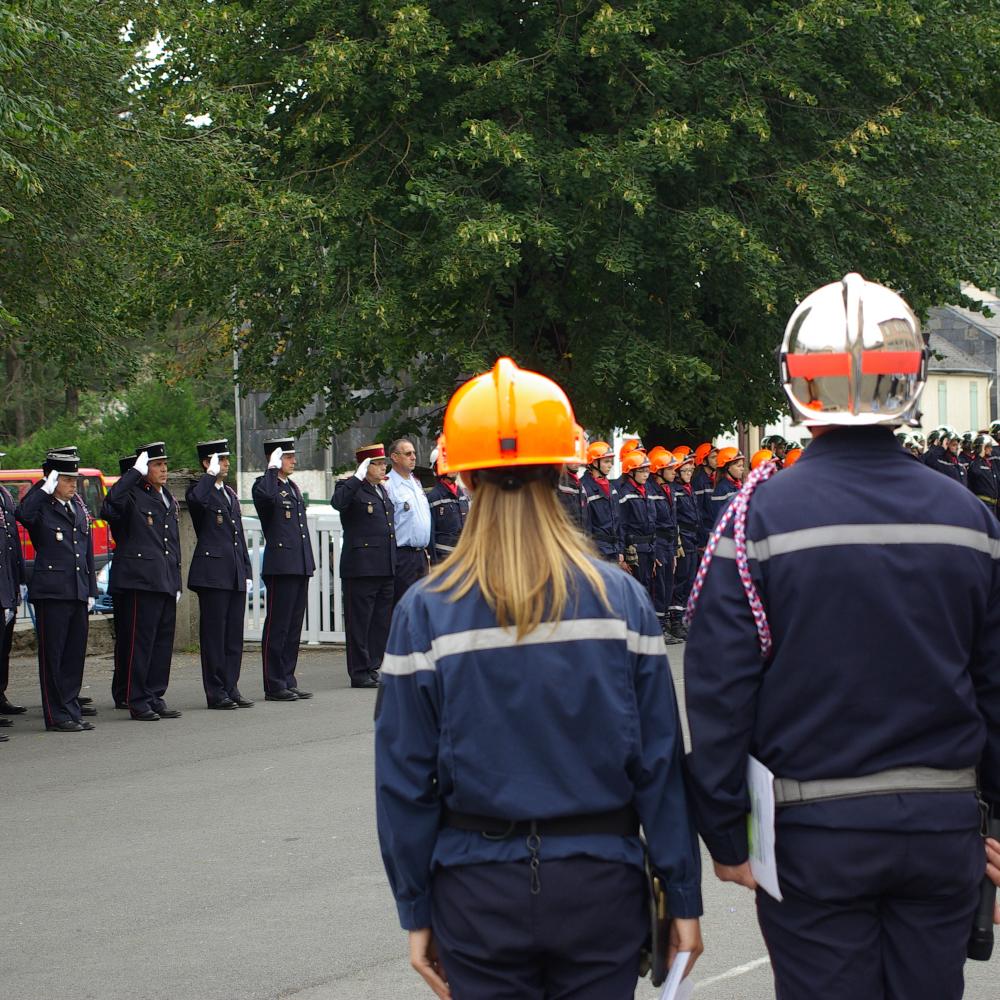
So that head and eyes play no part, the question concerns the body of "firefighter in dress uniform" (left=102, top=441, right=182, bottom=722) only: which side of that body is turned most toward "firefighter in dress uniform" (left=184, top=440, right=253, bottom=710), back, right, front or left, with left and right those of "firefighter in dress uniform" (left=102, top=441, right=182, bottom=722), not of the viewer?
left

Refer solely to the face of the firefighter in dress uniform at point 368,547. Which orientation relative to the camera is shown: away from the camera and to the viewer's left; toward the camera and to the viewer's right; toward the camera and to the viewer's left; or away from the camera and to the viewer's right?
toward the camera and to the viewer's right

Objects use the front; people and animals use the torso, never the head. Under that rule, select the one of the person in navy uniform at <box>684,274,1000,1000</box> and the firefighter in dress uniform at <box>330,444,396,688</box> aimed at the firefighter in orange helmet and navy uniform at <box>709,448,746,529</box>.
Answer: the person in navy uniform

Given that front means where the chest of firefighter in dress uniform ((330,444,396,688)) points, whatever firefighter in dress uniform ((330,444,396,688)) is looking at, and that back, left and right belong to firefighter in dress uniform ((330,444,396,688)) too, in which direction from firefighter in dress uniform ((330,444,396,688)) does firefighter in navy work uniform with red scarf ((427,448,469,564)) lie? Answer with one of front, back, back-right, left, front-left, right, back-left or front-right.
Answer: left

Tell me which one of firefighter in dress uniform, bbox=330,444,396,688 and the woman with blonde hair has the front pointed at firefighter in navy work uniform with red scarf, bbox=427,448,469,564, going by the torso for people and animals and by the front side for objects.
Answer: the woman with blonde hair

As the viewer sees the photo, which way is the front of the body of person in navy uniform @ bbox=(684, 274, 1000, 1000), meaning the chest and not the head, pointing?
away from the camera

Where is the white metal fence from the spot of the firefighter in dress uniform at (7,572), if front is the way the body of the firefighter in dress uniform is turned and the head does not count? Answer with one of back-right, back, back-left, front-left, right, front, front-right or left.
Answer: left

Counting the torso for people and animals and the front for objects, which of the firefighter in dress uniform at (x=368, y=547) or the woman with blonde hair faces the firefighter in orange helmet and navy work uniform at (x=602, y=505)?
the woman with blonde hair

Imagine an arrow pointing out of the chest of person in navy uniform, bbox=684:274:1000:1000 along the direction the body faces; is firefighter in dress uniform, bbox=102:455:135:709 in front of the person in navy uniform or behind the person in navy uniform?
in front

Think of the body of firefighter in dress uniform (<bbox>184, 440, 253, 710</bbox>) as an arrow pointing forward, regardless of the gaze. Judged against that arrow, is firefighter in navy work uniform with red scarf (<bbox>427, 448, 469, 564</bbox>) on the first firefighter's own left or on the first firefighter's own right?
on the first firefighter's own left

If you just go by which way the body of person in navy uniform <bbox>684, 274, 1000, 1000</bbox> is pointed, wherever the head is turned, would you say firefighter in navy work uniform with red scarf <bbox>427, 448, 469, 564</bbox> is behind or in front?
in front

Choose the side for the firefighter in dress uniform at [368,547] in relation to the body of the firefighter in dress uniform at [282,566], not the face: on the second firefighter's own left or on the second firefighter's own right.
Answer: on the second firefighter's own left

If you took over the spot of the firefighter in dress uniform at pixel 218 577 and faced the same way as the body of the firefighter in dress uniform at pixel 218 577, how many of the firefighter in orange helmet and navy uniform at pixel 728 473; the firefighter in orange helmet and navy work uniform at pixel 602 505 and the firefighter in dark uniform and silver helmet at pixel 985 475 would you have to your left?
3

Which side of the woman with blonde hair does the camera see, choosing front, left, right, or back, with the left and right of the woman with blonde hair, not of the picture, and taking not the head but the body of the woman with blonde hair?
back
